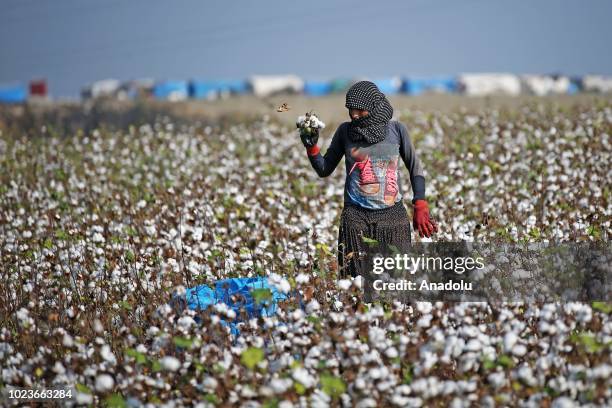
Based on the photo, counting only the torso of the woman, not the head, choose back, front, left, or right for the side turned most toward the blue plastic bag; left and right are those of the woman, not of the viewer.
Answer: right

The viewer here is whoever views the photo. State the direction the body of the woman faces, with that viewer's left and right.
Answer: facing the viewer
